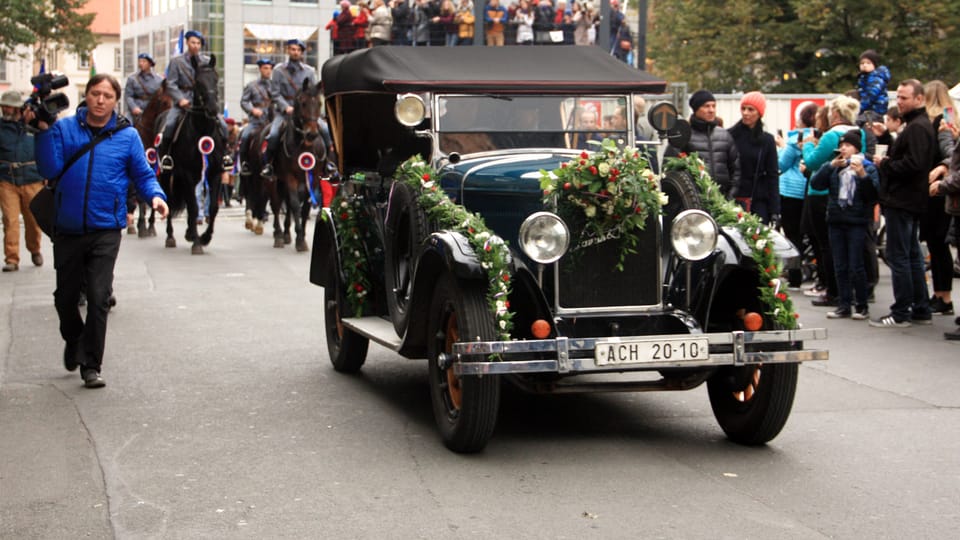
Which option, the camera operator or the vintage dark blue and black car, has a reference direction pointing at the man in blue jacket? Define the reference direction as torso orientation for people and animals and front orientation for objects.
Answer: the camera operator

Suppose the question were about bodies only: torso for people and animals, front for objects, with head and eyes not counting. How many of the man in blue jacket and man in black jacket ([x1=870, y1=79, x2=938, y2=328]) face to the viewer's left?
1

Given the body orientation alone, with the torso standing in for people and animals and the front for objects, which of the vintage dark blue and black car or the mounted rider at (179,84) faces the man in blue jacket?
the mounted rider

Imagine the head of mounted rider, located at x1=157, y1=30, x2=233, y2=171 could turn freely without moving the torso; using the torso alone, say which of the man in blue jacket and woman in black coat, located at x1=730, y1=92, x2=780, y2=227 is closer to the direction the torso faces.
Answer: the man in blue jacket

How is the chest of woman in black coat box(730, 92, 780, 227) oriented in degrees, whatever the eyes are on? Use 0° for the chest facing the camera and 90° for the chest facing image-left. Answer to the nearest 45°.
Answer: approximately 45°

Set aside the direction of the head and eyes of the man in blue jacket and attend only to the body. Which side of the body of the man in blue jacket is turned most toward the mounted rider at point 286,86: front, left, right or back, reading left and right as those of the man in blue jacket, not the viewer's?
back

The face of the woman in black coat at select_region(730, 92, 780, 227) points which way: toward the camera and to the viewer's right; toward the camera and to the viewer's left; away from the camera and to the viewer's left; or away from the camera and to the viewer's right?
toward the camera and to the viewer's left

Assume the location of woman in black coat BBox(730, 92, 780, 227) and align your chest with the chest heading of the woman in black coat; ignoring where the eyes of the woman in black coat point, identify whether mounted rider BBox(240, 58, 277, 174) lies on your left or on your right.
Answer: on your right
